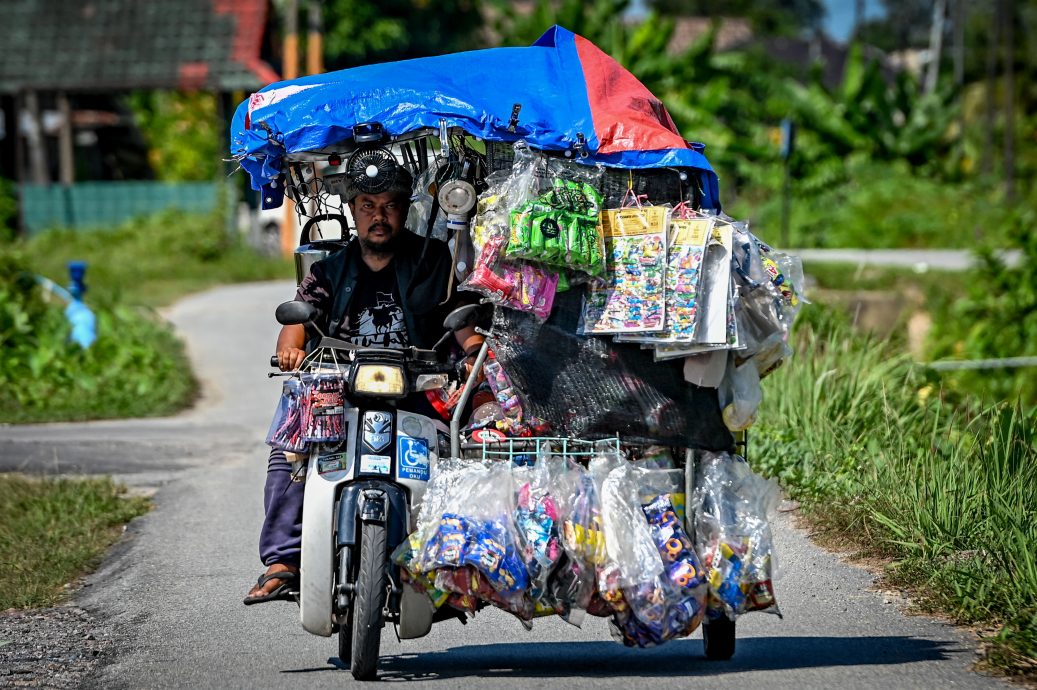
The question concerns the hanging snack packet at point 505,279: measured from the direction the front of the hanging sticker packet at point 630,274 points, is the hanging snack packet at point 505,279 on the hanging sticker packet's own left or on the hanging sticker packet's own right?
on the hanging sticker packet's own right

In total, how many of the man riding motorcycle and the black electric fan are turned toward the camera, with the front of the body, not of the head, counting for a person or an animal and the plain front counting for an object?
2

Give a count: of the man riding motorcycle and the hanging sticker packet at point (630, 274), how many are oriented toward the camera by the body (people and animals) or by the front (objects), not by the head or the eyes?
2

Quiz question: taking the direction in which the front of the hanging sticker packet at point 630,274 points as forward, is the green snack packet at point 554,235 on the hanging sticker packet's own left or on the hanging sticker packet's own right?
on the hanging sticker packet's own right

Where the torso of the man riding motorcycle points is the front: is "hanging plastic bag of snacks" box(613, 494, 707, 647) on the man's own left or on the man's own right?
on the man's own left
